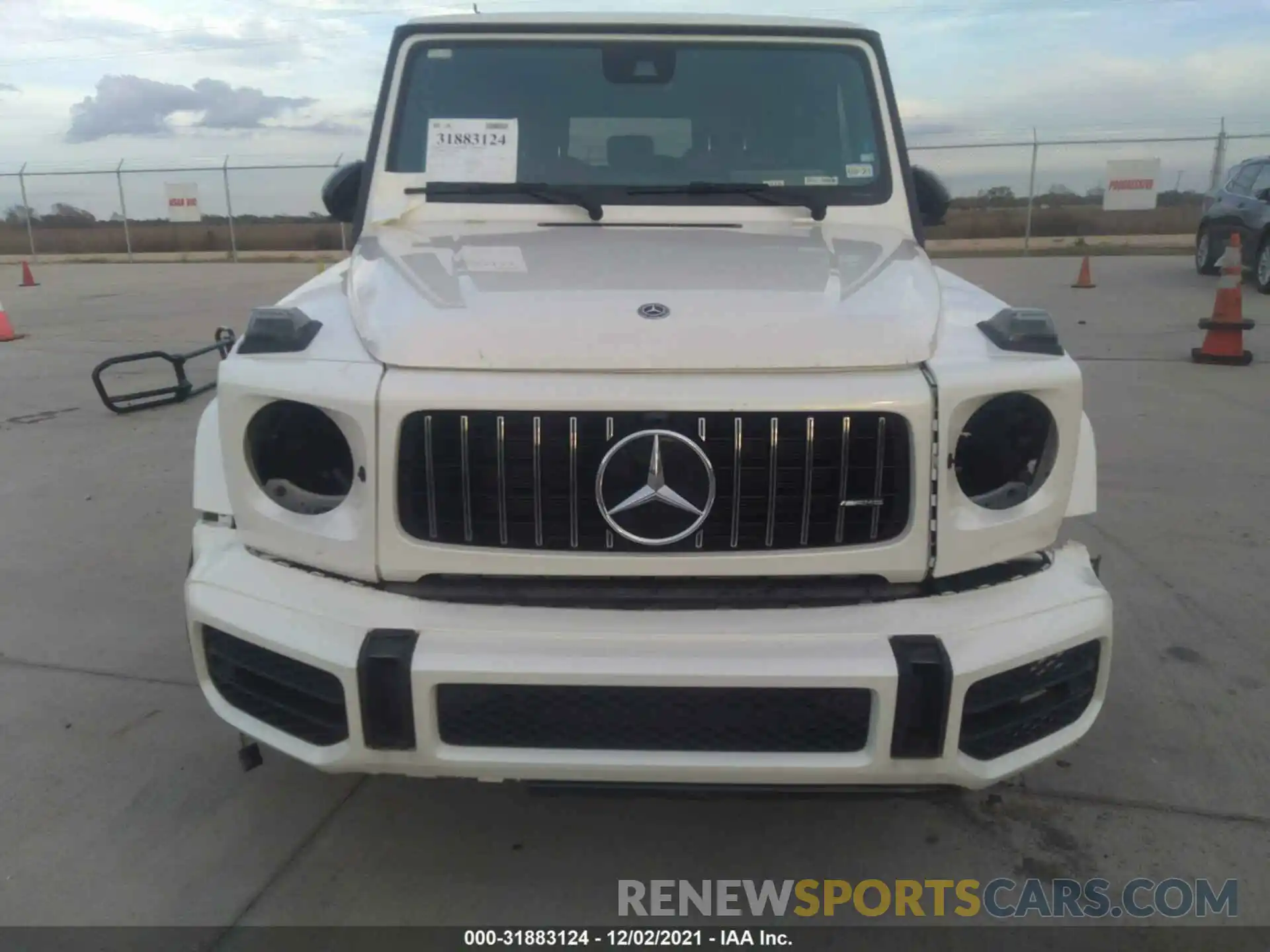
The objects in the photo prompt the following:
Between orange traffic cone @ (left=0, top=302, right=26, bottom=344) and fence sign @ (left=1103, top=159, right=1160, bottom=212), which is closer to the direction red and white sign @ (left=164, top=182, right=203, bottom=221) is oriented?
the orange traffic cone

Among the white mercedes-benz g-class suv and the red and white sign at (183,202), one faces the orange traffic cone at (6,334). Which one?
the red and white sign

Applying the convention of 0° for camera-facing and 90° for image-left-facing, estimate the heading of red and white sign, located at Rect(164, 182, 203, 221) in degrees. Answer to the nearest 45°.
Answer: approximately 0°

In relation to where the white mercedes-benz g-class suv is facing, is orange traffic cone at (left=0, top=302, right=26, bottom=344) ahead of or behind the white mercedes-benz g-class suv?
behind

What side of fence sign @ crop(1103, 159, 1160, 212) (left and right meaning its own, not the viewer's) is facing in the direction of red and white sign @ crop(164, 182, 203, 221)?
right

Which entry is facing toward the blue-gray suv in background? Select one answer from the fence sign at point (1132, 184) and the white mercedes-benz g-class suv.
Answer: the fence sign

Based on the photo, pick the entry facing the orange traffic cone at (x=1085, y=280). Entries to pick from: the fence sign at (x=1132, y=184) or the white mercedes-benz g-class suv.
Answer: the fence sign

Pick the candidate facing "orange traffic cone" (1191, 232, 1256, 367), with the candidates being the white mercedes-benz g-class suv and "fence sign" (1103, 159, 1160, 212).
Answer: the fence sign

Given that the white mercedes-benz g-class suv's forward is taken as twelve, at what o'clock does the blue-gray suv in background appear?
The blue-gray suv in background is roughly at 7 o'clock from the white mercedes-benz g-class suv.

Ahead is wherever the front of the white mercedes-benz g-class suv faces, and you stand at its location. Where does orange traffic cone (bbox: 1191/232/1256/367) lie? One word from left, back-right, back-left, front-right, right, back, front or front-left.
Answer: back-left

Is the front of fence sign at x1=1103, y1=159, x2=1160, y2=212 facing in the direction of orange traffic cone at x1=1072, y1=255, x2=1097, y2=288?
yes
